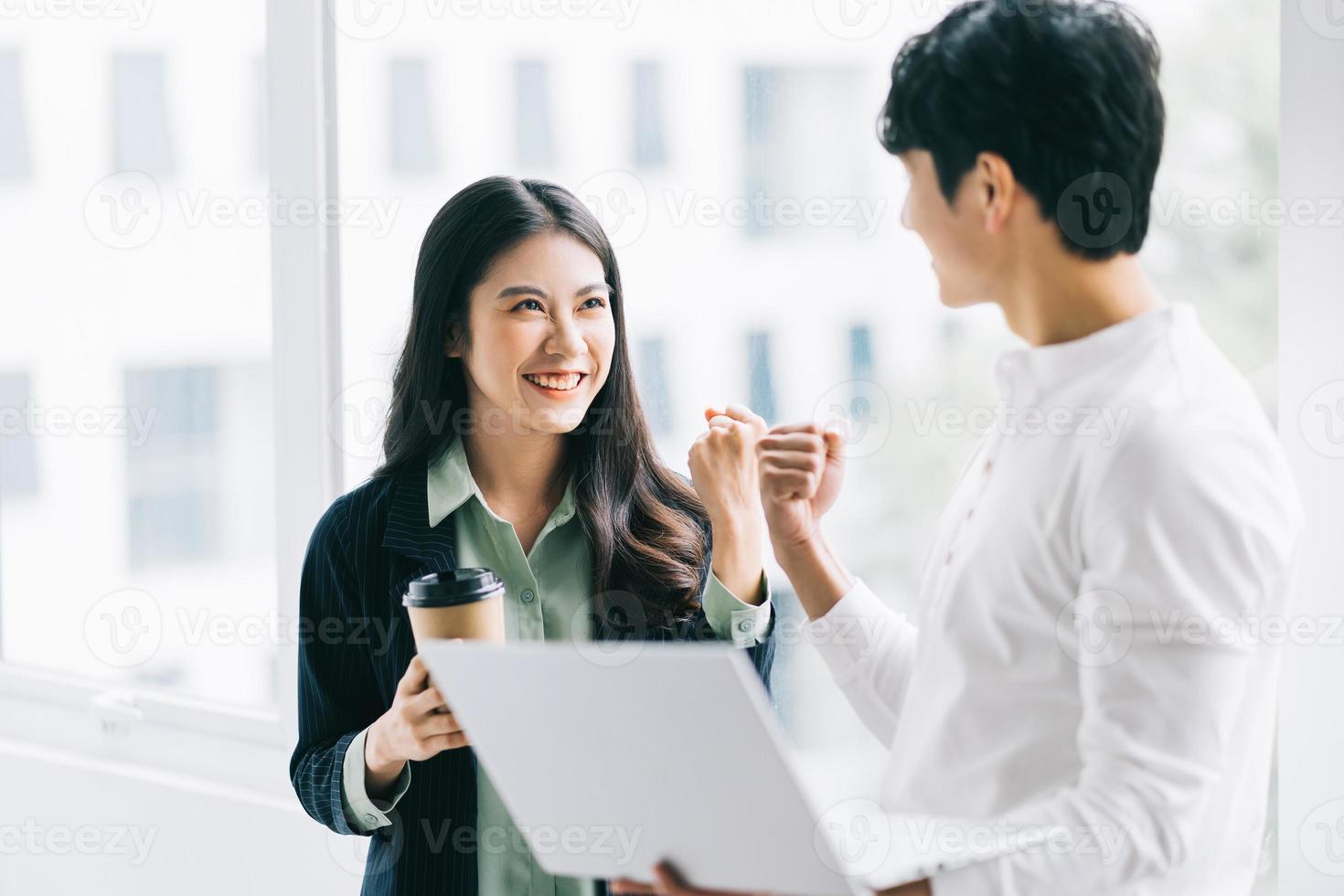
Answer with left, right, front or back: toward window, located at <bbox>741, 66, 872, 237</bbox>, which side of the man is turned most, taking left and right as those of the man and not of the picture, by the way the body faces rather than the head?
right

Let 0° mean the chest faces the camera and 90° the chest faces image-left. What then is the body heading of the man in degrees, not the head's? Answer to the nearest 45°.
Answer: approximately 90°

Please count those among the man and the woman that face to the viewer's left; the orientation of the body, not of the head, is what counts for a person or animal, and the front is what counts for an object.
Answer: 1

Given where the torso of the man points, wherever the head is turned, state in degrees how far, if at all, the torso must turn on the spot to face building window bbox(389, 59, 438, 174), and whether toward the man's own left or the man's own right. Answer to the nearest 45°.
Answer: approximately 45° to the man's own right

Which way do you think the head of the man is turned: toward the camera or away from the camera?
away from the camera

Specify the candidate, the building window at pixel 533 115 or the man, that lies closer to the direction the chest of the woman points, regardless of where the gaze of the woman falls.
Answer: the man

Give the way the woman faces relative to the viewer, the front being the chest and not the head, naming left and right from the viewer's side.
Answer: facing the viewer and to the right of the viewer

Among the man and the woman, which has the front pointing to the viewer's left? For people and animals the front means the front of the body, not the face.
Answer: the man

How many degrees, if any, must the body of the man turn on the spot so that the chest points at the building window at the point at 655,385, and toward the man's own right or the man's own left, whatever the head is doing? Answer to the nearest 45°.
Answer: approximately 45° to the man's own right

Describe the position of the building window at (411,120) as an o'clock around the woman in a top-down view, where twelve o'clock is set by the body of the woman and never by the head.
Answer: The building window is roughly at 7 o'clock from the woman.

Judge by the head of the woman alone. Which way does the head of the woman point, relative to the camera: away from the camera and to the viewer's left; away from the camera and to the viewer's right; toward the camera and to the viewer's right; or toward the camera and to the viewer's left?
toward the camera and to the viewer's right

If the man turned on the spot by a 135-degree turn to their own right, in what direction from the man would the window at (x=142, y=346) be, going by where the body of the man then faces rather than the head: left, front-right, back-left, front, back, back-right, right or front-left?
left

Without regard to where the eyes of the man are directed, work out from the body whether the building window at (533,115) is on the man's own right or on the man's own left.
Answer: on the man's own right
